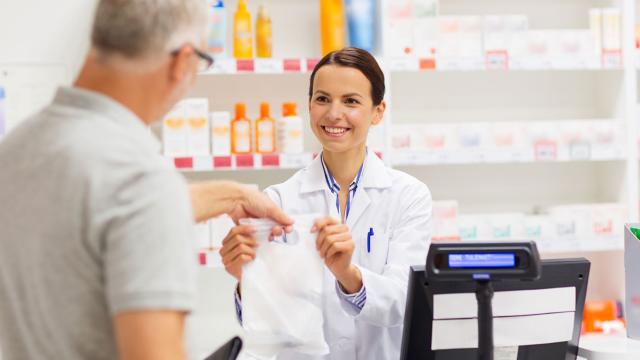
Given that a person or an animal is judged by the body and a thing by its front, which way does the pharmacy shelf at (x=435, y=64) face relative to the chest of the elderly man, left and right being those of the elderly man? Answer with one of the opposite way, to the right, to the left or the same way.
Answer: the opposite way

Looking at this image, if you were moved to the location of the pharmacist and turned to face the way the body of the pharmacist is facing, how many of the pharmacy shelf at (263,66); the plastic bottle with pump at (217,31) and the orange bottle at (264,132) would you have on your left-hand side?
0

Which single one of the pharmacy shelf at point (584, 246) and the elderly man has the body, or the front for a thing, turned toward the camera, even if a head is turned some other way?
the pharmacy shelf

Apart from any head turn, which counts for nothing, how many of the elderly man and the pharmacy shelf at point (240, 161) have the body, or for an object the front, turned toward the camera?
1

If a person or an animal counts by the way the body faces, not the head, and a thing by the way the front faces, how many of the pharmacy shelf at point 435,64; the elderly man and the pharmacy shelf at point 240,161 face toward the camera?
2

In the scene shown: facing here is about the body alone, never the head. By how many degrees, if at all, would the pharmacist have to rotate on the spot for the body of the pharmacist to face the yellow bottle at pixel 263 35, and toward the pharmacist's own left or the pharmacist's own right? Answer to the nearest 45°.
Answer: approximately 135° to the pharmacist's own right

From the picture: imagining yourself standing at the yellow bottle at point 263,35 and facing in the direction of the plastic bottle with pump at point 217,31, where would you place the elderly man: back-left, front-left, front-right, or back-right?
front-left

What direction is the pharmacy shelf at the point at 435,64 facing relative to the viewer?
toward the camera

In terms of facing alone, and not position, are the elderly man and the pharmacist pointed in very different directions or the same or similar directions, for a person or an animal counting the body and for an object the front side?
very different directions

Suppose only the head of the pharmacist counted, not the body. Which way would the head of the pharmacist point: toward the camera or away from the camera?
toward the camera

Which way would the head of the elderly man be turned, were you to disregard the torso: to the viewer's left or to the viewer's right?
to the viewer's right

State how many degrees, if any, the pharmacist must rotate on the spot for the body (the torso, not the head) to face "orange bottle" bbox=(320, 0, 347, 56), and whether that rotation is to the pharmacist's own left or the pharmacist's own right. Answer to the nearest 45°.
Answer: approximately 135° to the pharmacist's own right

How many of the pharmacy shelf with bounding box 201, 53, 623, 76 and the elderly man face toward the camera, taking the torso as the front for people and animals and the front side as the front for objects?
1

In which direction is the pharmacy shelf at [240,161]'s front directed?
toward the camera

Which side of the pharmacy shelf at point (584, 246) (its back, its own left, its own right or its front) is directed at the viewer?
front
